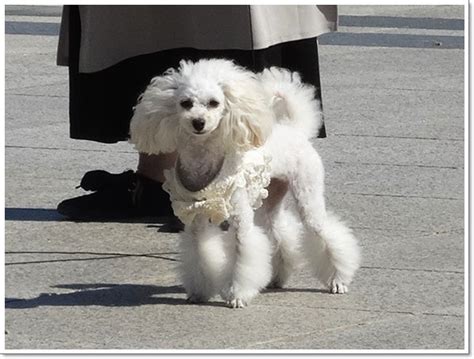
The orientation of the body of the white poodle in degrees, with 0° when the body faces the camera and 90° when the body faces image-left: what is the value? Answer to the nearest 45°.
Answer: approximately 45°

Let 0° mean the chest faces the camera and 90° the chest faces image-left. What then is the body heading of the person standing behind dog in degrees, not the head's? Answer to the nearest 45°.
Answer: approximately 90°

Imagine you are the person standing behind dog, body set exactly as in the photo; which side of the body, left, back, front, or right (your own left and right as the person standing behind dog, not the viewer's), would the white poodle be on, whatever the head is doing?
left

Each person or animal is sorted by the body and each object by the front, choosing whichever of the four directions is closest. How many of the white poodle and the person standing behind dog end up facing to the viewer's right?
0
